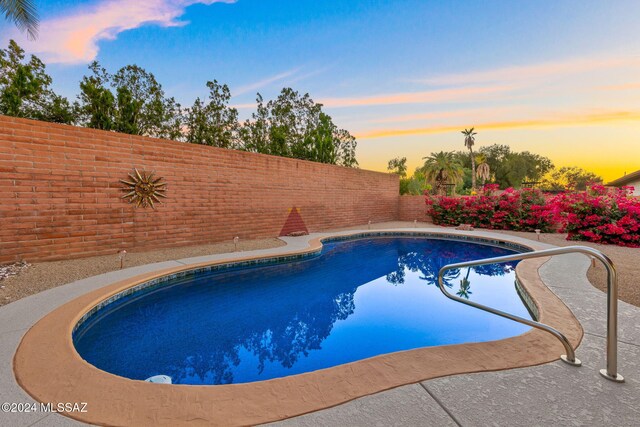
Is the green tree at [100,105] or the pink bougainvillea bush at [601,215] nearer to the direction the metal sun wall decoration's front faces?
the pink bougainvillea bush

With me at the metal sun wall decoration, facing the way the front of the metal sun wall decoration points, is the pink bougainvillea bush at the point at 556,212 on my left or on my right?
on my left

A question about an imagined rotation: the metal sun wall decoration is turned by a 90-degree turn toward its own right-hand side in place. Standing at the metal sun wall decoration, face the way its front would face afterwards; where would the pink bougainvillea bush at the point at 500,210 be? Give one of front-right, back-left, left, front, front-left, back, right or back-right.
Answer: back

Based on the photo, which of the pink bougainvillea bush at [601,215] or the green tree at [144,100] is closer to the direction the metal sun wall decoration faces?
the pink bougainvillea bush

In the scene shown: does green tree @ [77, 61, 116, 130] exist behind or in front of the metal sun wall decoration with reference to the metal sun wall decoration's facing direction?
behind

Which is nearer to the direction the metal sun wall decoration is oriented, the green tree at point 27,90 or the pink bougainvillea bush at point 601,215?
the pink bougainvillea bush

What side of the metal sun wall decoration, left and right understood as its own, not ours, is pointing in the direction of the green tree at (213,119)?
back

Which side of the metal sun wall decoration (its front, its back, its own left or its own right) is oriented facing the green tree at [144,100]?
back

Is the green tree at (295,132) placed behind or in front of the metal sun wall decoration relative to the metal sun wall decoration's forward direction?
behind
